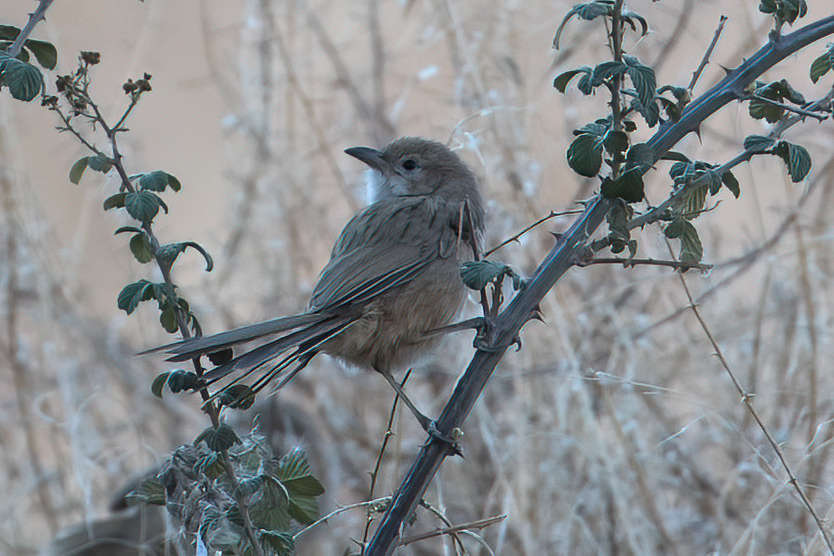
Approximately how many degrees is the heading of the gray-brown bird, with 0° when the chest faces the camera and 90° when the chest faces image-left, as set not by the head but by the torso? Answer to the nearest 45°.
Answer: approximately 270°
